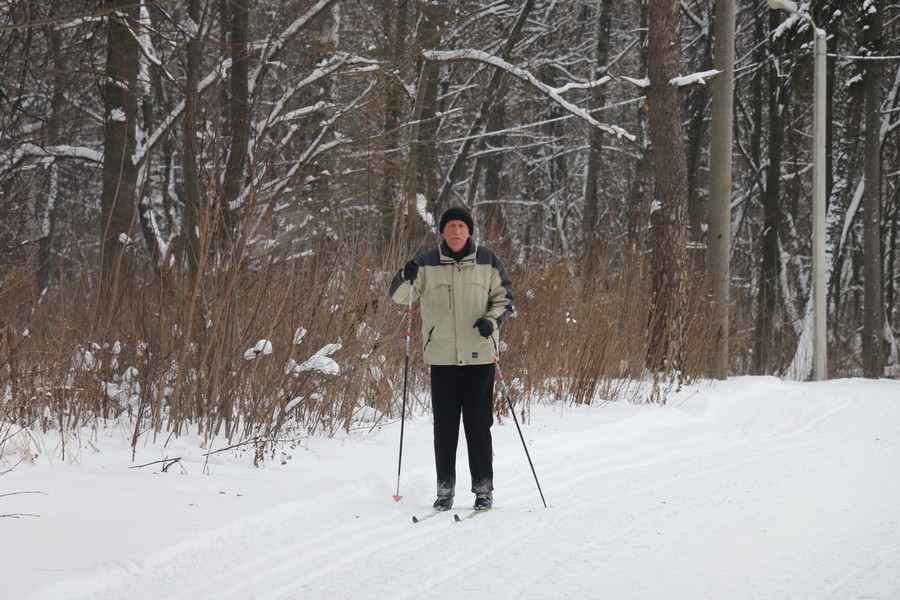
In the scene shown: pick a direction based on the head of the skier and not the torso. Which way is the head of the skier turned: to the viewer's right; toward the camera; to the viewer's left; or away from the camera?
toward the camera

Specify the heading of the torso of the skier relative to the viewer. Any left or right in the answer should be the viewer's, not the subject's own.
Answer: facing the viewer
